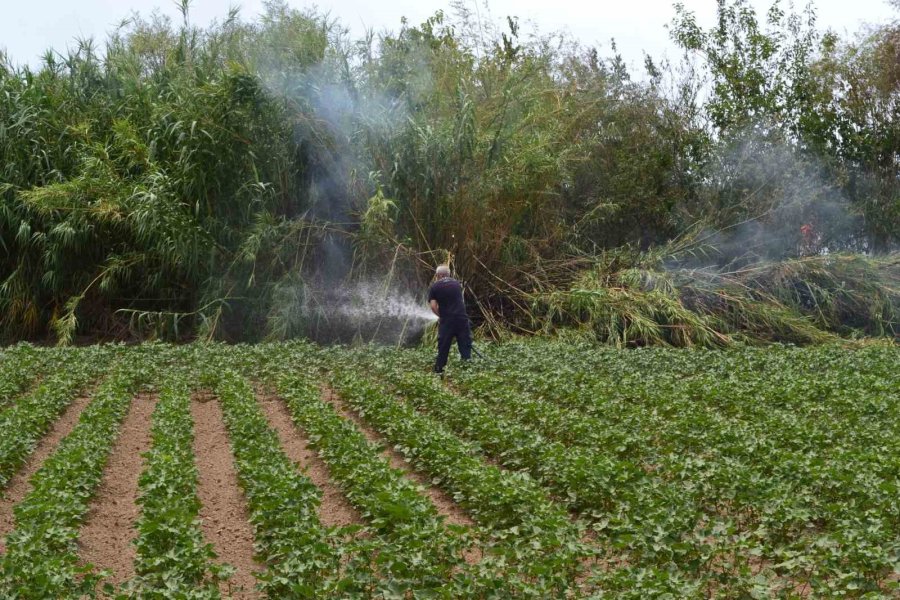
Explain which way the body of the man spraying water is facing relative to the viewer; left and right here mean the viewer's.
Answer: facing away from the viewer and to the left of the viewer
